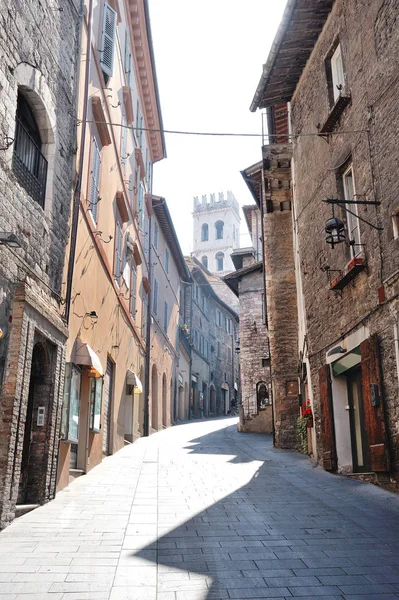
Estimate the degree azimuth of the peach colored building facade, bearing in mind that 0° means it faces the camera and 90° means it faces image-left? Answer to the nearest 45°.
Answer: approximately 270°

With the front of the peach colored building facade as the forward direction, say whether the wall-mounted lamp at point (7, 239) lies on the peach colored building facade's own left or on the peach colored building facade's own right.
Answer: on the peach colored building facade's own right

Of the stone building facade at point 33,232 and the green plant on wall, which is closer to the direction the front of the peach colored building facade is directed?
the green plant on wall

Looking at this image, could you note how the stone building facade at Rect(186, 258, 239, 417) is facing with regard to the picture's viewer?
facing the viewer and to the right of the viewer

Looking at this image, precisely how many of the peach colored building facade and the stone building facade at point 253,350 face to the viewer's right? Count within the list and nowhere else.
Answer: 1

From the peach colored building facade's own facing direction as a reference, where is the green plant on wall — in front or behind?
in front

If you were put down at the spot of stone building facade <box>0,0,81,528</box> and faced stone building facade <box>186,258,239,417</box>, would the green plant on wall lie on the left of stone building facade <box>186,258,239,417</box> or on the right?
right

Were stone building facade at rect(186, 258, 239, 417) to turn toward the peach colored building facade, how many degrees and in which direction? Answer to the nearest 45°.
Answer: approximately 45° to its right

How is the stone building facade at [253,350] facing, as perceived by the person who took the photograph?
facing the viewer and to the left of the viewer

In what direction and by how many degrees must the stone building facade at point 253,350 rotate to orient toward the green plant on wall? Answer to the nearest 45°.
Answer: approximately 45° to its left

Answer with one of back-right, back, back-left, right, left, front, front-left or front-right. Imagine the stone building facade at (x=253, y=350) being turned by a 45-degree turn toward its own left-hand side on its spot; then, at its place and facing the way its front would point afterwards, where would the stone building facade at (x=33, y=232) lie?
front
